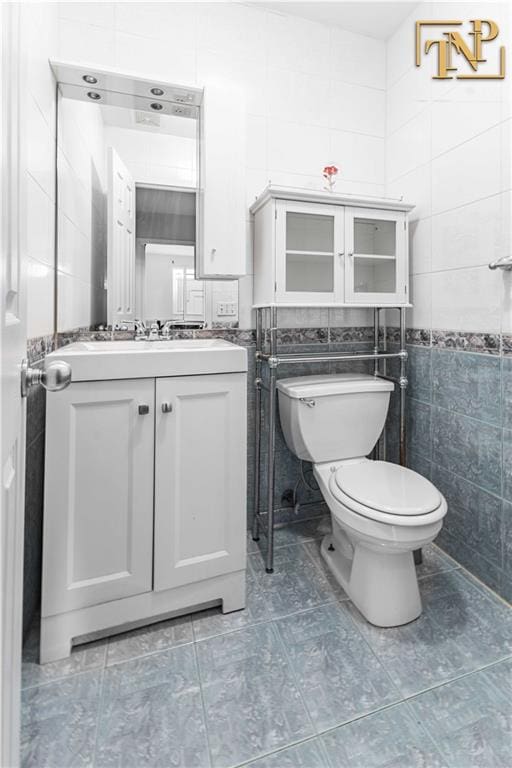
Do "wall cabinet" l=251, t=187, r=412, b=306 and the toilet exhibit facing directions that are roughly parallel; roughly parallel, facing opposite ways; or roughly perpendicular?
roughly parallel

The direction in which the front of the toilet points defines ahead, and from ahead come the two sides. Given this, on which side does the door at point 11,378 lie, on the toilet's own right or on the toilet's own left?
on the toilet's own right

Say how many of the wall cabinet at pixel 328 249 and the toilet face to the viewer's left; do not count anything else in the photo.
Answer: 0

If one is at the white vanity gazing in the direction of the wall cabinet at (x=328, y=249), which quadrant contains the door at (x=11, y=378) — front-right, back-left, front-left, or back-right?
back-right

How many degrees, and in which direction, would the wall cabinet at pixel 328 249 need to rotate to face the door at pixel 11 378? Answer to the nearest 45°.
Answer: approximately 45° to its right

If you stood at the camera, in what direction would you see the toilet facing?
facing the viewer and to the right of the viewer
